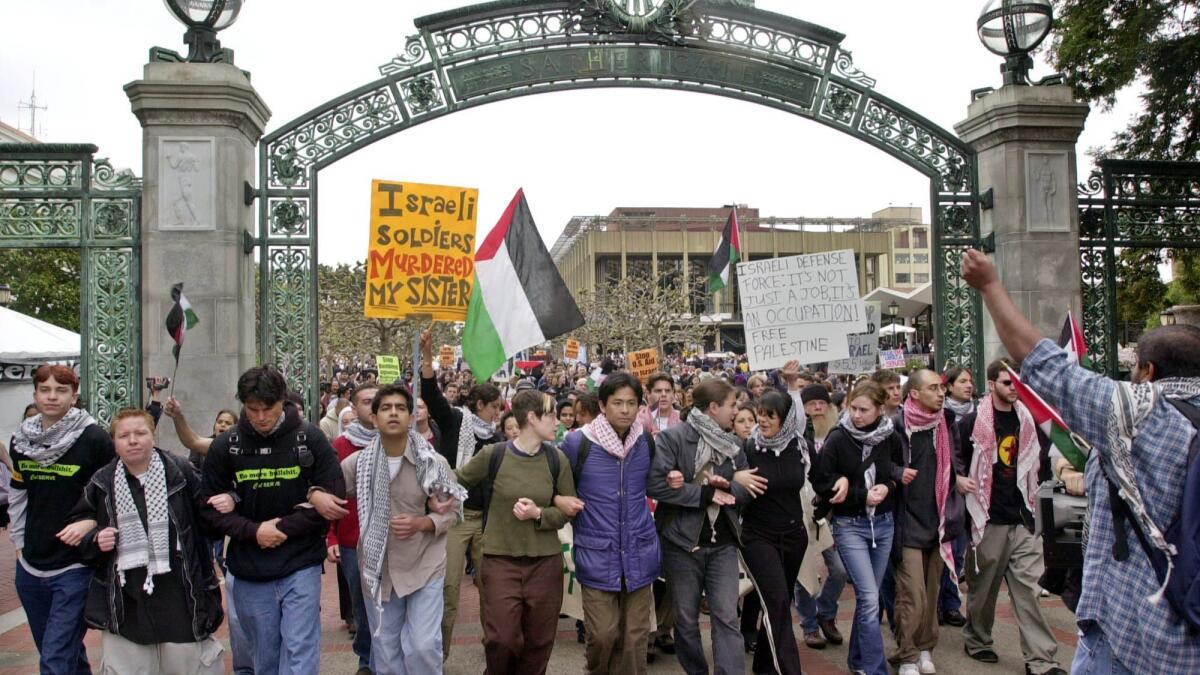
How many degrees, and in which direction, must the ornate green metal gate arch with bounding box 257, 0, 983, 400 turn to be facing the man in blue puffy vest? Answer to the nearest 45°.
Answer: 0° — it already faces them

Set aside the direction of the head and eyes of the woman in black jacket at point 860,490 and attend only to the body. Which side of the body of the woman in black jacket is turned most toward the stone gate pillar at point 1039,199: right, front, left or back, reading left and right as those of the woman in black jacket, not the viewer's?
back

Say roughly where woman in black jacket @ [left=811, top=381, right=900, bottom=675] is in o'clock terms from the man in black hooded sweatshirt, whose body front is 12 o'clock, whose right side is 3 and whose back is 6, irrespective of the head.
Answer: The woman in black jacket is roughly at 9 o'clock from the man in black hooded sweatshirt.

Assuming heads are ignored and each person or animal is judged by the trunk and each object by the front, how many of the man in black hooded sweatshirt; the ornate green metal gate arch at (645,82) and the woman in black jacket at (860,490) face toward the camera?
3

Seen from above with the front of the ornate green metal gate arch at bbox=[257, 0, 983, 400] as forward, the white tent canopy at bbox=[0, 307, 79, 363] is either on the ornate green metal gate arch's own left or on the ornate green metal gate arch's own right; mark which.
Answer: on the ornate green metal gate arch's own right

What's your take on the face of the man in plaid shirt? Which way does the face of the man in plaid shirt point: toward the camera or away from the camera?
away from the camera

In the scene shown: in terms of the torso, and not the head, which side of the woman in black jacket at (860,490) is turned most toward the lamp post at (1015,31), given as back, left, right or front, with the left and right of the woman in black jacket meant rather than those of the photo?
back

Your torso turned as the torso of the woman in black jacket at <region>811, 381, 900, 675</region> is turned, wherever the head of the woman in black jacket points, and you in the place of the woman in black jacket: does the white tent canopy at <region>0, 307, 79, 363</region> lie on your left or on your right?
on your right

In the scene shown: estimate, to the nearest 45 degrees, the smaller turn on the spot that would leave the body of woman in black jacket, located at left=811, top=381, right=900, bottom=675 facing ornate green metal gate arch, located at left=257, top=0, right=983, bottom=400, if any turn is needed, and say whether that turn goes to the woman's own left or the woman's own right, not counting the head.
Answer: approximately 135° to the woman's own right

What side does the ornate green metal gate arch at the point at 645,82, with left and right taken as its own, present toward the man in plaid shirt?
front

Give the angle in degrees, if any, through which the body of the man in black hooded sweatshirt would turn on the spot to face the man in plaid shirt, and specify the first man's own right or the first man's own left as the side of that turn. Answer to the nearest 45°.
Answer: approximately 45° to the first man's own left
